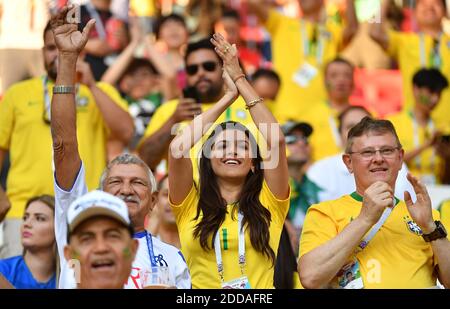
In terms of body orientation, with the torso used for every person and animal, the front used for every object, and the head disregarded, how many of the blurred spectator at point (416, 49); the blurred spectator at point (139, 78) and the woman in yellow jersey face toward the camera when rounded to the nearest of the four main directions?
3

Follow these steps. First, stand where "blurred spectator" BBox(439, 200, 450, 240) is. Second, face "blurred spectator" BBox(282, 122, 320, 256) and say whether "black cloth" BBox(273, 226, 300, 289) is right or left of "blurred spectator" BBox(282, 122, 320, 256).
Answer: left

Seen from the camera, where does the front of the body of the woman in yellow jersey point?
toward the camera

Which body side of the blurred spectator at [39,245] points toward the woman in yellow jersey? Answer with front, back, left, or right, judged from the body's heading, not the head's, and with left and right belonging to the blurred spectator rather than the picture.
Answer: left

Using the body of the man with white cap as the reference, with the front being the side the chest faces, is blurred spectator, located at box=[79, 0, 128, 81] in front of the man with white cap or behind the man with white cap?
behind
